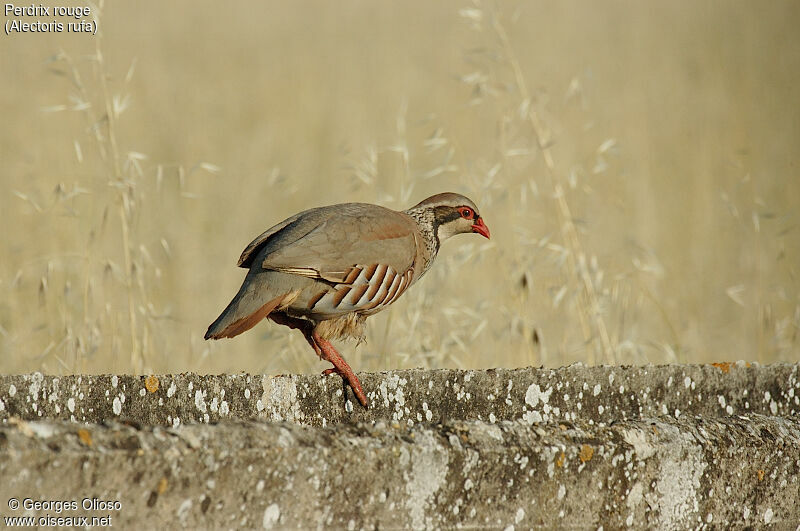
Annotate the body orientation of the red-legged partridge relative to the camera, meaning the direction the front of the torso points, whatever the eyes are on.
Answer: to the viewer's right
